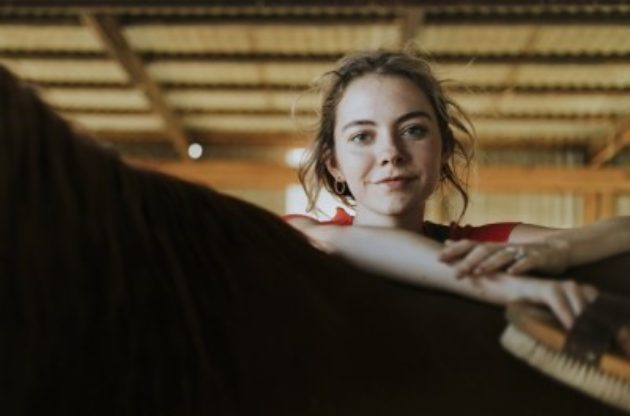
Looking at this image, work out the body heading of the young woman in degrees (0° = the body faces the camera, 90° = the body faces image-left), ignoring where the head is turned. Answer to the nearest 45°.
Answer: approximately 0°
